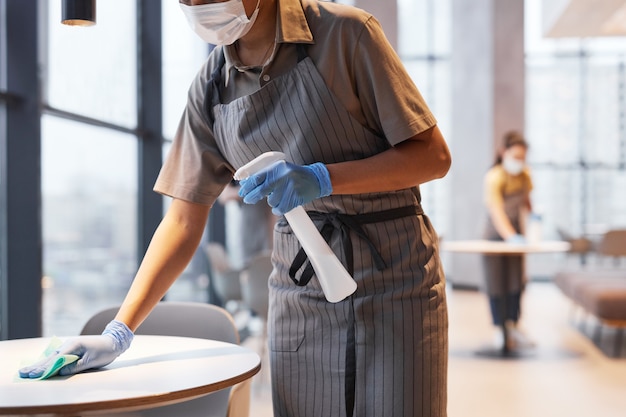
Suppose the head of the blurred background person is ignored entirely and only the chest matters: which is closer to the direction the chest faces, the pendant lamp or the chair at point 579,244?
the pendant lamp

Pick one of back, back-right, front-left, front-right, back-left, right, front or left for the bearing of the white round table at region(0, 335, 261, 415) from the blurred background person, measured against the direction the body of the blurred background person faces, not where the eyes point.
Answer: front-right

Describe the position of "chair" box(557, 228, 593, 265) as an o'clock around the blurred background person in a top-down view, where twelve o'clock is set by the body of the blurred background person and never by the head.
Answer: The chair is roughly at 8 o'clock from the blurred background person.

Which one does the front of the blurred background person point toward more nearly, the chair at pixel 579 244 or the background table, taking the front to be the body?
the background table

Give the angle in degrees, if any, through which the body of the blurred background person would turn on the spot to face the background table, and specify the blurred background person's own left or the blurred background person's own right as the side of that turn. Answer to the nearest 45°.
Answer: approximately 45° to the blurred background person's own right

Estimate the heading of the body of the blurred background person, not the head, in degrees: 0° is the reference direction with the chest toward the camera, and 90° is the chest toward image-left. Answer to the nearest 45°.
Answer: approximately 315°

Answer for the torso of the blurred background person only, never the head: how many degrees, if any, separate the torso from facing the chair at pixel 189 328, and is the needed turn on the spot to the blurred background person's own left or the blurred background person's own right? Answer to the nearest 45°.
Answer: approximately 45° to the blurred background person's own right
